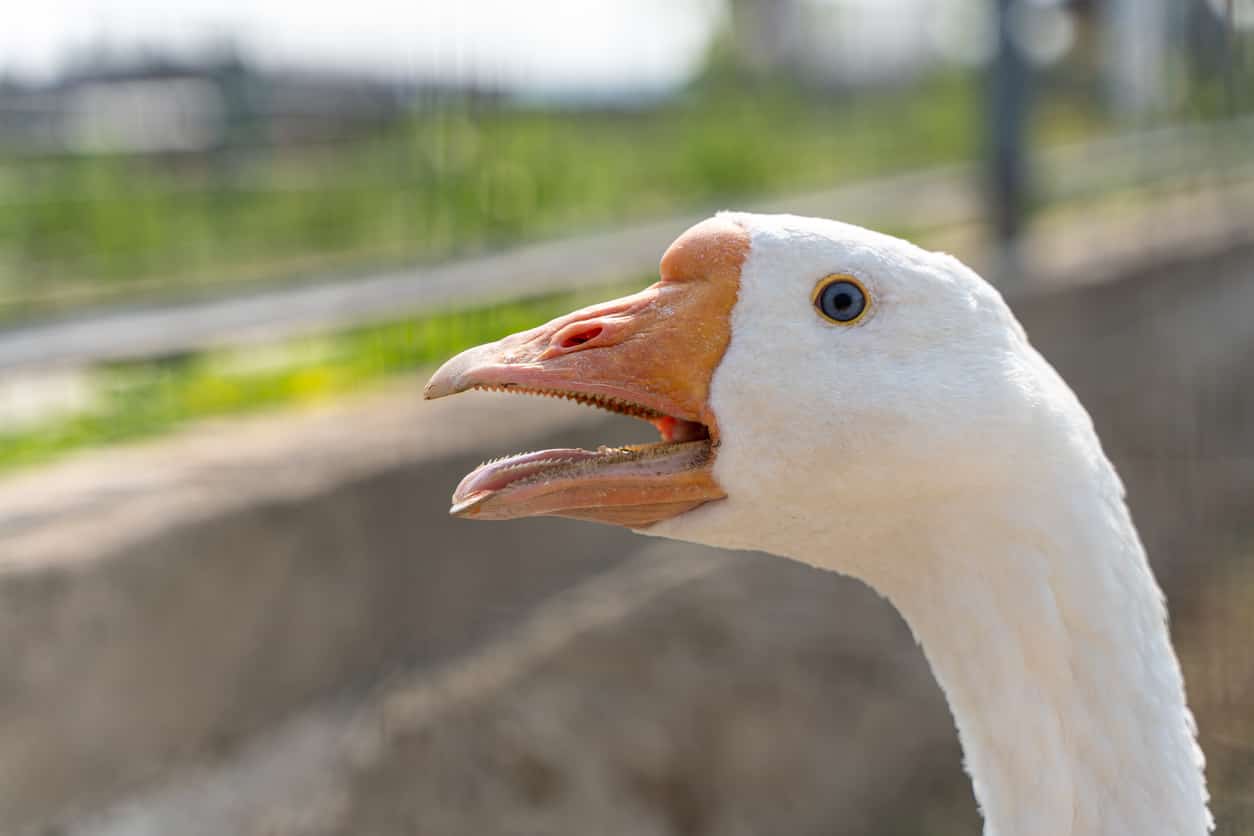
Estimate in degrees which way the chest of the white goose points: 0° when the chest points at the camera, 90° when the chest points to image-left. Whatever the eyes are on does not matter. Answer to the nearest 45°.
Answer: approximately 90°

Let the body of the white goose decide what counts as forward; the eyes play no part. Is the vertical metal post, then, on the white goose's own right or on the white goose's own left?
on the white goose's own right
